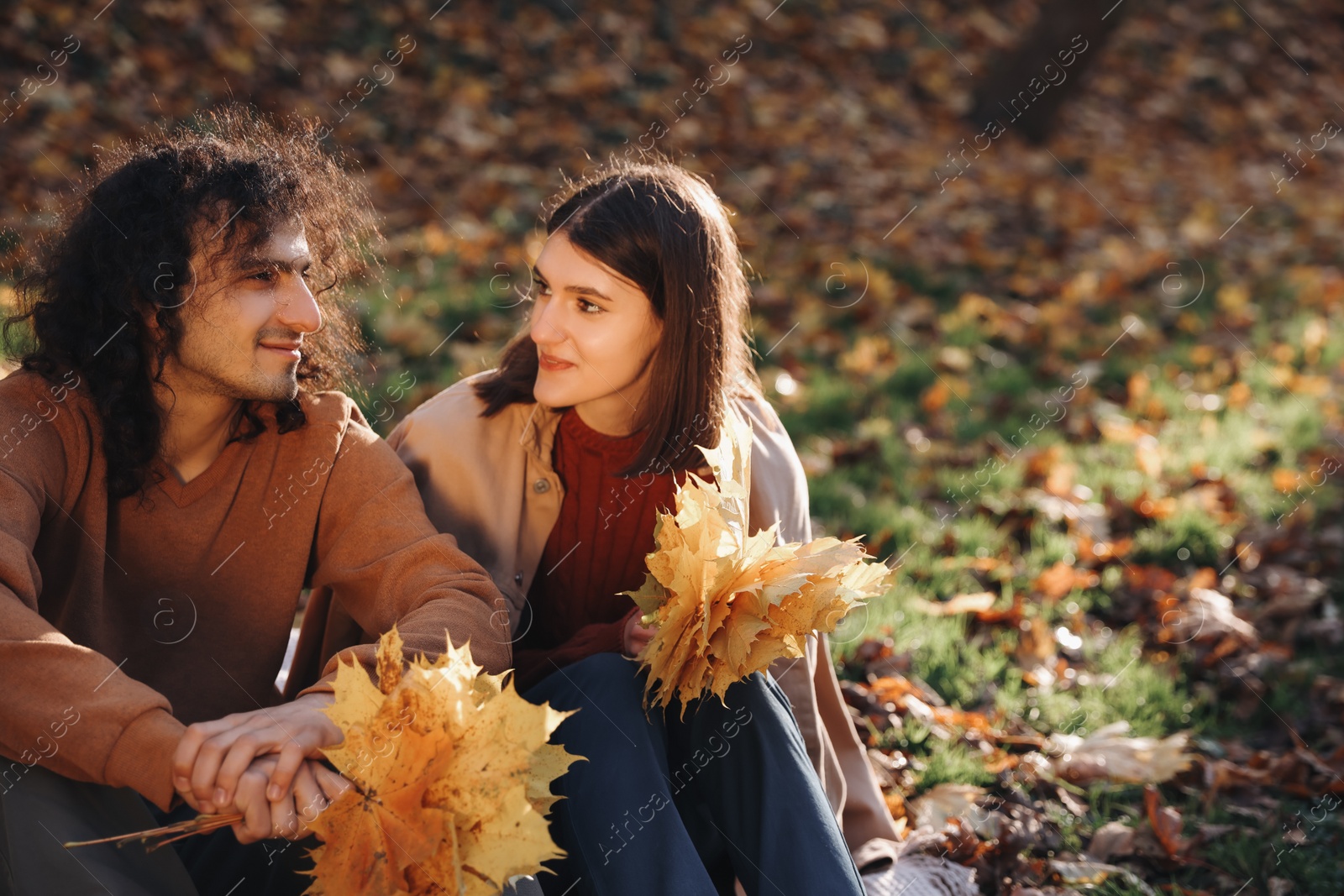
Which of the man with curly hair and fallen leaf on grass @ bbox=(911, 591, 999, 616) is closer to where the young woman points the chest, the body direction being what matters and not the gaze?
the man with curly hair

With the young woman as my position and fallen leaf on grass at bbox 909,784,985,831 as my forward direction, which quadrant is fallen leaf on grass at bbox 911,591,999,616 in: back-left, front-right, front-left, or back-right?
front-left

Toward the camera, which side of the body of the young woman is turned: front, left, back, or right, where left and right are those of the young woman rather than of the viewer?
front

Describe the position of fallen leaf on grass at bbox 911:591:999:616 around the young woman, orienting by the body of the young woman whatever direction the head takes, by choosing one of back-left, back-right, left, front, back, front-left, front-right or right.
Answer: back-left

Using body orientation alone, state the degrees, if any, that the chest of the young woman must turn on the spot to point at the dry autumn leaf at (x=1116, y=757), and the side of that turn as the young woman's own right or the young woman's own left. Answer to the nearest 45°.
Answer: approximately 90° to the young woman's own left

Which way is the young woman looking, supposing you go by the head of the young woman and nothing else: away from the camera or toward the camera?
toward the camera
